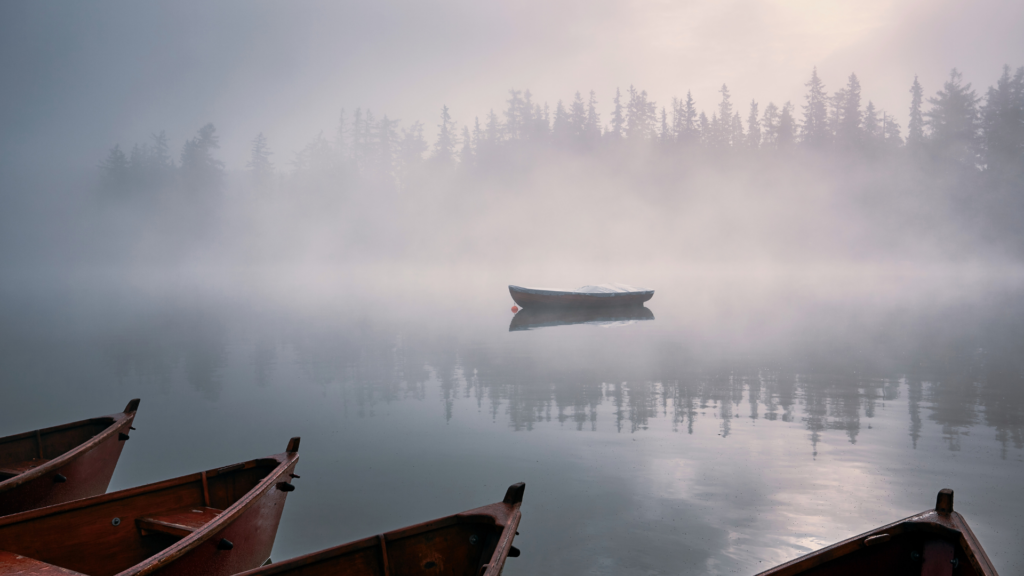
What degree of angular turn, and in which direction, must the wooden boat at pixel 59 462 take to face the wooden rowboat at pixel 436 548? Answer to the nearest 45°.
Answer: approximately 90° to its right

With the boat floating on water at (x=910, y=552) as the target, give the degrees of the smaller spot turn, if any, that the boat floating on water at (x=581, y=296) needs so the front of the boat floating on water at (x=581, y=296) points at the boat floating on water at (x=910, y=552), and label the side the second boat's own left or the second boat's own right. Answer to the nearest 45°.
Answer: approximately 90° to the second boat's own left

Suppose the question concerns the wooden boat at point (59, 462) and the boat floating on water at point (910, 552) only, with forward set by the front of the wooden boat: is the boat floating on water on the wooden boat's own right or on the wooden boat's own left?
on the wooden boat's own right

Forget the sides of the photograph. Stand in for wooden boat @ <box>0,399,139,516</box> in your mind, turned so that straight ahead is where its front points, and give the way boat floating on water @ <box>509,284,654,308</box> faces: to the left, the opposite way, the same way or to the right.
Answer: to the left

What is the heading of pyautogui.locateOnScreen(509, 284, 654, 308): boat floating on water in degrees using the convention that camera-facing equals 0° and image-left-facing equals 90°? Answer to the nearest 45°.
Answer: approximately 90°

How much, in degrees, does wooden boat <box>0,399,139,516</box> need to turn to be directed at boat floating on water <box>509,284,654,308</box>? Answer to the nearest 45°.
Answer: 0° — it already faces it

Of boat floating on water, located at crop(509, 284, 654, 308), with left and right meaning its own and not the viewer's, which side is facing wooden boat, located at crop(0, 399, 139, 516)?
left

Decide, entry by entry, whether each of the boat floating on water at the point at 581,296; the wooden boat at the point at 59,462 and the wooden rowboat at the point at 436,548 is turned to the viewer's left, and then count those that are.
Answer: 1

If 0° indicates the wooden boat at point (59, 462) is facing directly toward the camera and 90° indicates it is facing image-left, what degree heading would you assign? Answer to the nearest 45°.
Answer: approximately 225°

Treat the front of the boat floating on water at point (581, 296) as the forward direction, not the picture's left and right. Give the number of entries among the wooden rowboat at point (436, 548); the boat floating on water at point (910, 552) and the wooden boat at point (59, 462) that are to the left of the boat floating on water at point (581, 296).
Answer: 3

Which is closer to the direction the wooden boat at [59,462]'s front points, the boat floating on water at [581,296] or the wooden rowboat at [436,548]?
the boat floating on water

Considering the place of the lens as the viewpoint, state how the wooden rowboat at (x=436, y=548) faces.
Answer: facing away from the viewer and to the right of the viewer

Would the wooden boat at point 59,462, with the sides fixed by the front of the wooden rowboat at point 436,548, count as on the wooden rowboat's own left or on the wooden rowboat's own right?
on the wooden rowboat's own left

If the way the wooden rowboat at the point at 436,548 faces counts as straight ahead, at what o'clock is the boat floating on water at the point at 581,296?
The boat floating on water is roughly at 11 o'clock from the wooden rowboat.
